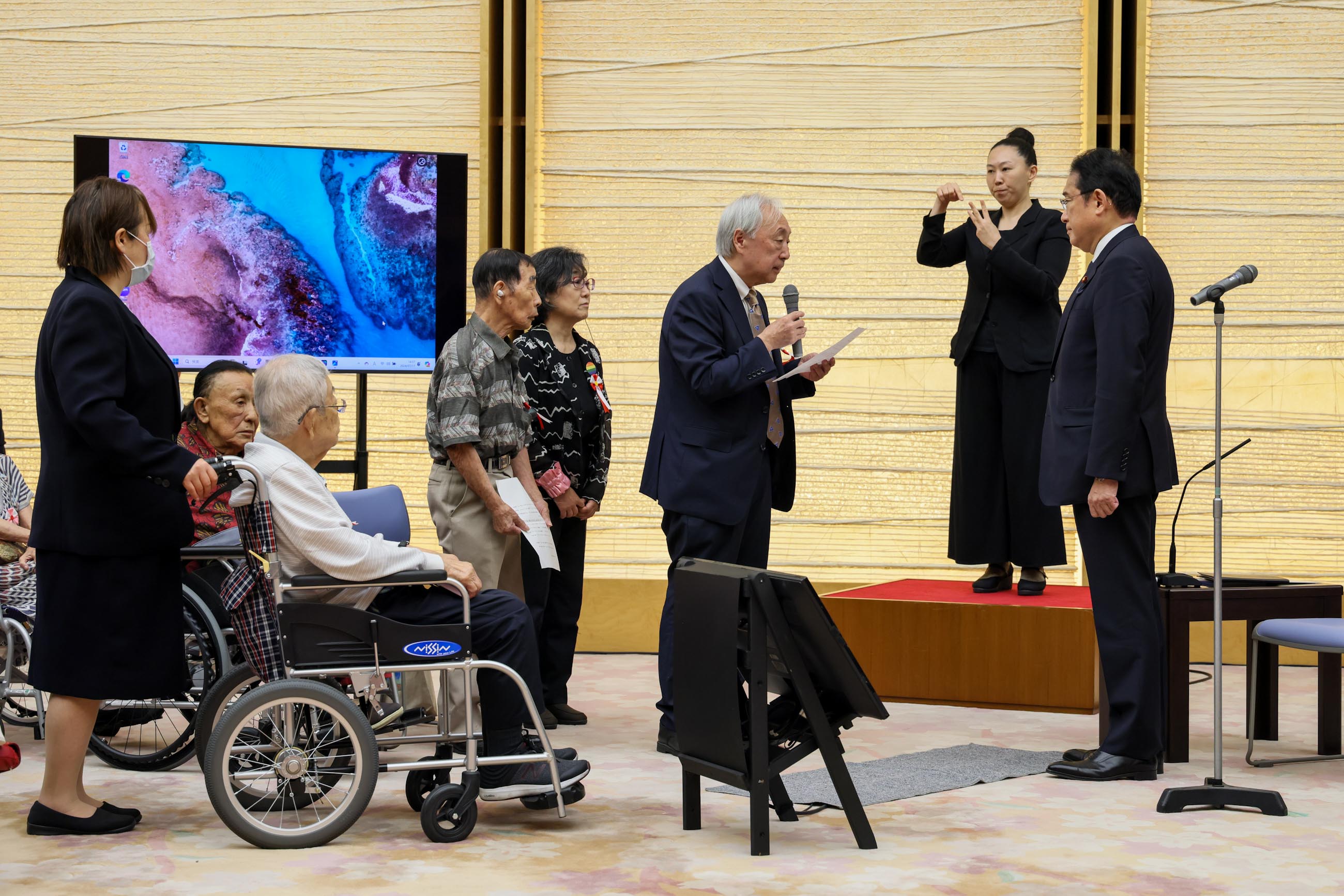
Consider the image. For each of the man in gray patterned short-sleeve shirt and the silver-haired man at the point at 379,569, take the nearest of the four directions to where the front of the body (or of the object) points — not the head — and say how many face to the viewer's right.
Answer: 2

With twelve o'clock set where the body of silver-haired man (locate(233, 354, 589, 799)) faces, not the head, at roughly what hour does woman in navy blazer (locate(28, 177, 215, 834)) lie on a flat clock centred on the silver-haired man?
The woman in navy blazer is roughly at 6 o'clock from the silver-haired man.

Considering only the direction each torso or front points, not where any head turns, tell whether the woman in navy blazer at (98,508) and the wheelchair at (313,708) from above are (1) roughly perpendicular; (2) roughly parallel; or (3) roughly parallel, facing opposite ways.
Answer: roughly parallel

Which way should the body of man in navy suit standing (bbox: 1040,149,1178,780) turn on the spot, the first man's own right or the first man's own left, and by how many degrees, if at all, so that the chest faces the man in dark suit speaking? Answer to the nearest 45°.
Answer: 0° — they already face them

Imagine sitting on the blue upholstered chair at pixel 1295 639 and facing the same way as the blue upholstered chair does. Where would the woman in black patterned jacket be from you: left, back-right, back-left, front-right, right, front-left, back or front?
front

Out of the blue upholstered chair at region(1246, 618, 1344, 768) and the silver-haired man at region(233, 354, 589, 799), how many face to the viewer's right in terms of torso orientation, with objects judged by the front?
1

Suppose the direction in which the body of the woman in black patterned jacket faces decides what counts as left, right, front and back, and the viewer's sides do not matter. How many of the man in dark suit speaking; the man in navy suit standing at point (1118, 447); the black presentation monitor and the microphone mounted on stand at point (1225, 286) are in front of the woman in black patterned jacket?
3

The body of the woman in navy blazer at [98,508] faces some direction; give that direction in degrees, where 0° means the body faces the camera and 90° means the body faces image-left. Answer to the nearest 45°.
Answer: approximately 270°

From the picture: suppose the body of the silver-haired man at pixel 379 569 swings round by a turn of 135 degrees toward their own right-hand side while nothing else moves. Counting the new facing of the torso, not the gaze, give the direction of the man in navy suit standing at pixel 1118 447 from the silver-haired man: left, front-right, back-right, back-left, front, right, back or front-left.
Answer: back-left

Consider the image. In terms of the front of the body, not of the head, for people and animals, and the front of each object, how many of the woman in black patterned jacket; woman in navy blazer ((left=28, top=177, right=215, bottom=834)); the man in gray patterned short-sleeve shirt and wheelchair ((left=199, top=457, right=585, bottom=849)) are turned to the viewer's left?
0

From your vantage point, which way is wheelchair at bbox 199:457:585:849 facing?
to the viewer's right

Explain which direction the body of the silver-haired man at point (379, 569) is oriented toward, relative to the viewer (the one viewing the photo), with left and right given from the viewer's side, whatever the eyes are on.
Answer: facing to the right of the viewer

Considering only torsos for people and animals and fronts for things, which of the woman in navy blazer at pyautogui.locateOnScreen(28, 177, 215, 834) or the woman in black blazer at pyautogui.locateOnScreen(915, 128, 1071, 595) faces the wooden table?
the woman in navy blazer at pyautogui.locateOnScreen(28, 177, 215, 834)

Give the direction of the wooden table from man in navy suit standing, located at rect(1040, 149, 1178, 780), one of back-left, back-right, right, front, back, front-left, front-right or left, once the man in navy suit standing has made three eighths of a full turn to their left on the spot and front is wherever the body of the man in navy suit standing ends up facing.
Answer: left

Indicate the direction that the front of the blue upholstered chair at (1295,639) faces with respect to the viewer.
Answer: facing to the left of the viewer

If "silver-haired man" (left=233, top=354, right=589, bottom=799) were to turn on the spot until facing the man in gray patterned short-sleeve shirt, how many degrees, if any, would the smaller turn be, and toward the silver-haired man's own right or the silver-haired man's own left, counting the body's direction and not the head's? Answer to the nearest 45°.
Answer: approximately 90° to the silver-haired man's own left

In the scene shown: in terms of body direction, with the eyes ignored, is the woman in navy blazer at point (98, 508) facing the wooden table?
yes

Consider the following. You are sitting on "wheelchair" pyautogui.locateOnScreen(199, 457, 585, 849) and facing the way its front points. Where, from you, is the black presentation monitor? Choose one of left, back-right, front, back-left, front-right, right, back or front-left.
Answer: left
